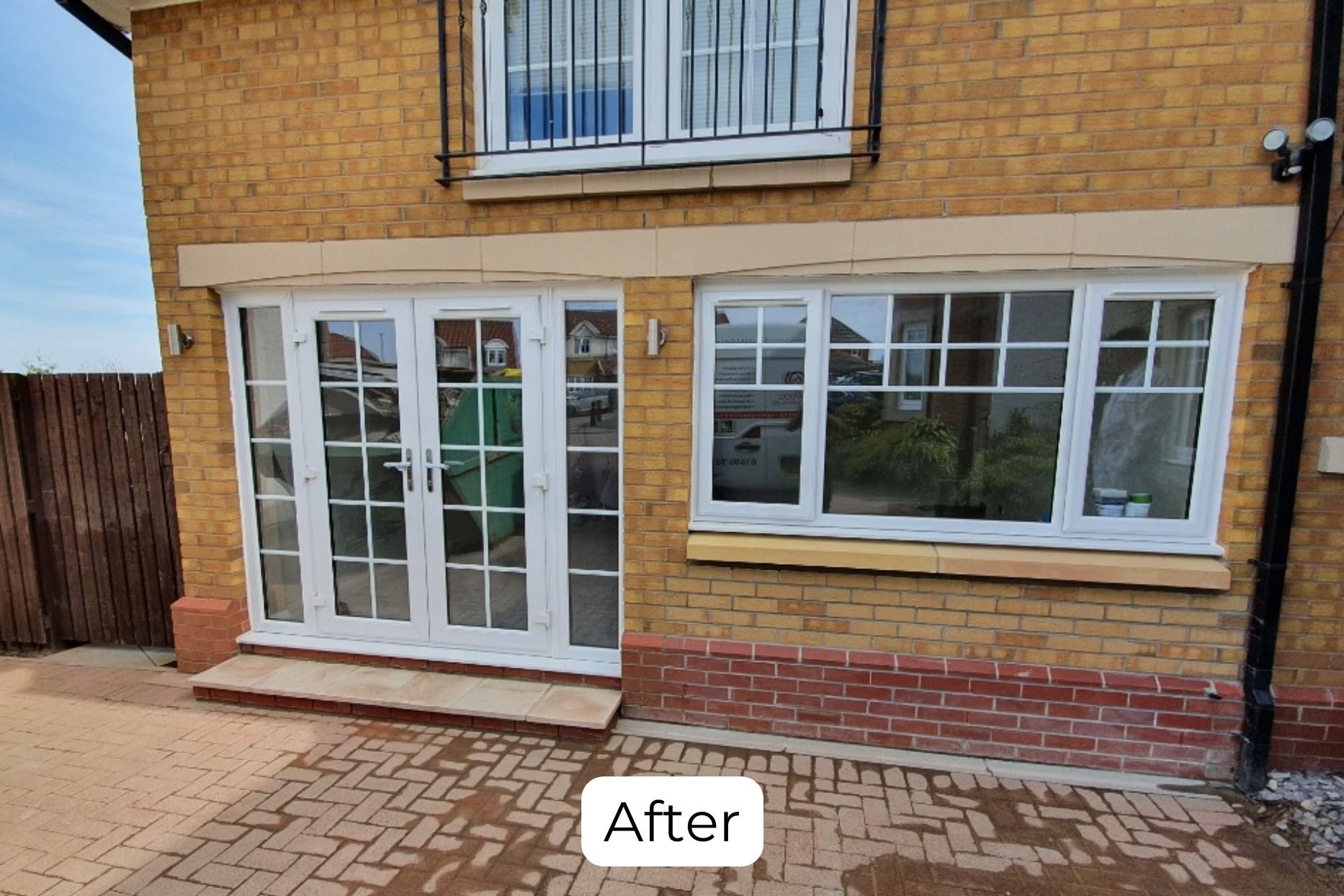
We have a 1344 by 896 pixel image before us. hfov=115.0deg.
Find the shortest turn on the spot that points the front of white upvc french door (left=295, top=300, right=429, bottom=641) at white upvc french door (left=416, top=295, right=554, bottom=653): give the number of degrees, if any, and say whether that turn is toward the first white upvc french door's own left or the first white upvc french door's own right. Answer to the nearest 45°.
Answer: approximately 45° to the first white upvc french door's own left

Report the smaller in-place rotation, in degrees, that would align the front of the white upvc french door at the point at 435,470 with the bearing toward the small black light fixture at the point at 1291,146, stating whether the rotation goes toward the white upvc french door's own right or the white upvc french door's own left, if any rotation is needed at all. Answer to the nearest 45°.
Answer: approximately 45° to the white upvc french door's own left

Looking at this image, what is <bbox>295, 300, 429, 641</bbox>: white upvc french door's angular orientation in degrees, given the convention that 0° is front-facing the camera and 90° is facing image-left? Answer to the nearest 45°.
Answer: approximately 0°

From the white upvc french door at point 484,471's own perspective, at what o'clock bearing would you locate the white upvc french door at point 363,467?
the white upvc french door at point 363,467 is roughly at 4 o'clock from the white upvc french door at point 484,471.

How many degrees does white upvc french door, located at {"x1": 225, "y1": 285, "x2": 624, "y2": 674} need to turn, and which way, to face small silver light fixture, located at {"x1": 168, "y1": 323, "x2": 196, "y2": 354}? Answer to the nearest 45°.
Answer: approximately 135° to its right

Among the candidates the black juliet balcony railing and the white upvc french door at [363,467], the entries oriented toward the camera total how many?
2
